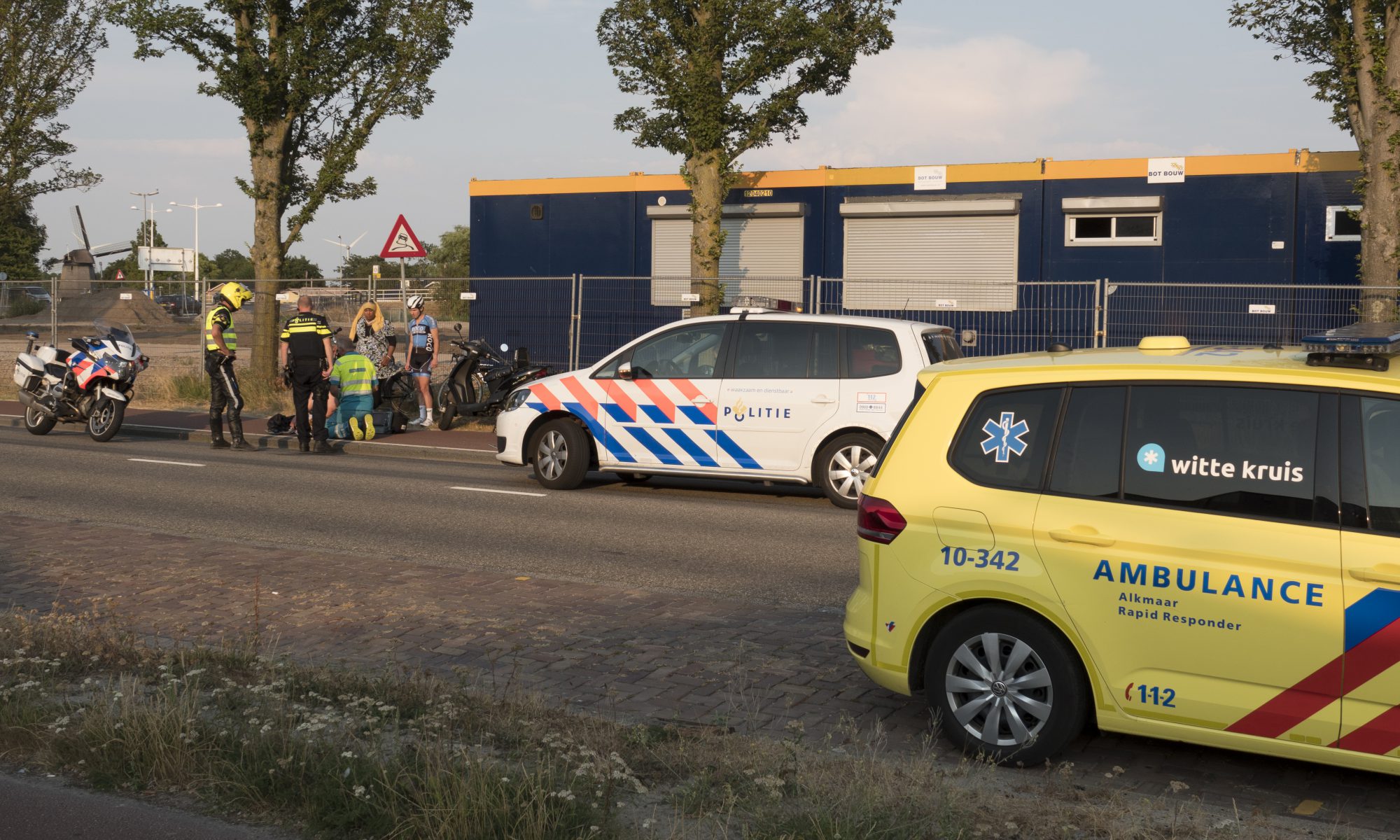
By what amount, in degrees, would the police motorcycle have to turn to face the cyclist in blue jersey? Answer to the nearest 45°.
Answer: approximately 45° to its left

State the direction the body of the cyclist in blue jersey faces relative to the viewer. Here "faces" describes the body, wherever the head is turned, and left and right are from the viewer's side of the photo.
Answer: facing the viewer and to the left of the viewer

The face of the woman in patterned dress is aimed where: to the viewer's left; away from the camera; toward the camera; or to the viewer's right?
toward the camera

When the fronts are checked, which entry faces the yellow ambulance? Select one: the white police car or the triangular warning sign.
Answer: the triangular warning sign

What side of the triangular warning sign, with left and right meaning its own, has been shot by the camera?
front

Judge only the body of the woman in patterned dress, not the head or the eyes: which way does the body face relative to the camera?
toward the camera

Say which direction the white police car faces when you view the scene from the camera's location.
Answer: facing to the left of the viewer

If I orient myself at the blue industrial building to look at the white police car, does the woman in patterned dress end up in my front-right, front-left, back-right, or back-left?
front-right

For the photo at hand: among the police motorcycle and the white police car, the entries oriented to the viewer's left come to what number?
1

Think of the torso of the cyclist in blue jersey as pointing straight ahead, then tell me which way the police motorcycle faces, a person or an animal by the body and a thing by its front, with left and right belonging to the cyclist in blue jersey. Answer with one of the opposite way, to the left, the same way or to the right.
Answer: to the left

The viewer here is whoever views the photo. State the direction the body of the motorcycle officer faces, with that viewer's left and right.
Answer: facing to the right of the viewer

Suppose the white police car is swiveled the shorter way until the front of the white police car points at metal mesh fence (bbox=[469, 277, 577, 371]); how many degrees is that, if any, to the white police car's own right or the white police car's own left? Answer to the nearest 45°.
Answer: approximately 90° to the white police car's own right

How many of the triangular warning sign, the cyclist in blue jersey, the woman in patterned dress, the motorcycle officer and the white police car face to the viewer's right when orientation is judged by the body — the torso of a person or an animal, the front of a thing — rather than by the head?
1

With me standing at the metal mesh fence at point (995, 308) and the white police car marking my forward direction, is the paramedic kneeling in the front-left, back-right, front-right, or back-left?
front-right

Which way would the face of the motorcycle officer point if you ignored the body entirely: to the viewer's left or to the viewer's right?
to the viewer's right

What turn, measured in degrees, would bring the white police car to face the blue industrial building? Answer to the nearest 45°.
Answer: approximately 90° to its right

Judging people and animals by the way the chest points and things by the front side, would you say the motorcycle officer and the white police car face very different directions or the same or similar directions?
very different directions

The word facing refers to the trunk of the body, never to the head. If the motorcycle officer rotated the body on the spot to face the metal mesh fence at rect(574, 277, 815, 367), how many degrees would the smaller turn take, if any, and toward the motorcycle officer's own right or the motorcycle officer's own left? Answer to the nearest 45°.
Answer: approximately 45° to the motorcycle officer's own left
